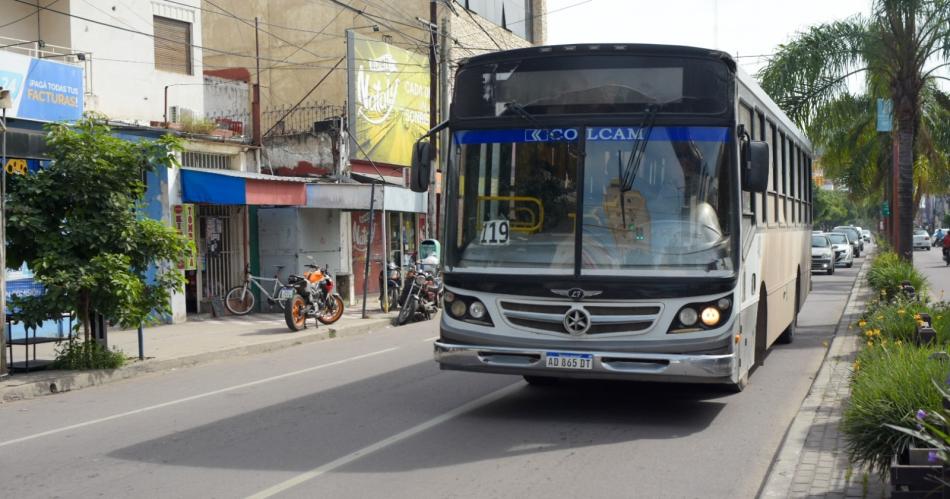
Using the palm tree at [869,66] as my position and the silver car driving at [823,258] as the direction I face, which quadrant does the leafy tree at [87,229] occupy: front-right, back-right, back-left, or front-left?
back-left

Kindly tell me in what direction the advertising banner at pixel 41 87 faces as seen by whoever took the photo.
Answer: facing the viewer and to the right of the viewer

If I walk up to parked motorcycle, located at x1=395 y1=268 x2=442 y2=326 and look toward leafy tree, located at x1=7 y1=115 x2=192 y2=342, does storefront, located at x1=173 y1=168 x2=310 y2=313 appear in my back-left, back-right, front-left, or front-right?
front-right

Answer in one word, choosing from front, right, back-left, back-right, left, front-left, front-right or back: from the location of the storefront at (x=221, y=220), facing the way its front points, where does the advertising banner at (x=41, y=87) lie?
right

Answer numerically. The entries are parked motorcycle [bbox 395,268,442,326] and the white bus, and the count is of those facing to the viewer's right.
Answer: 0

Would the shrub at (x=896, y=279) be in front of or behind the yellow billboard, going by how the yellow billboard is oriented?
in front

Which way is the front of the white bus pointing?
toward the camera

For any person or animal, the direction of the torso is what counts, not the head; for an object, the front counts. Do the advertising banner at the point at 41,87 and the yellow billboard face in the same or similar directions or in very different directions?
same or similar directions

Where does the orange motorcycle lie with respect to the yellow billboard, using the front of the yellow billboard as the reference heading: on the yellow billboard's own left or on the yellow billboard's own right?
on the yellow billboard's own right

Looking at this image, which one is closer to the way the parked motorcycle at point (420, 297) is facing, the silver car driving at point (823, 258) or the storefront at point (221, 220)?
the storefront

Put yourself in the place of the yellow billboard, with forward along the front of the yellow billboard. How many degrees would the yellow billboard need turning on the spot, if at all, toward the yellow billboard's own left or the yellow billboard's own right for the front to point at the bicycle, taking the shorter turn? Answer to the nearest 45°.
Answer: approximately 90° to the yellow billboard's own right

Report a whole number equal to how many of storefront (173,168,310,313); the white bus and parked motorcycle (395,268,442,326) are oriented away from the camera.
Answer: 0

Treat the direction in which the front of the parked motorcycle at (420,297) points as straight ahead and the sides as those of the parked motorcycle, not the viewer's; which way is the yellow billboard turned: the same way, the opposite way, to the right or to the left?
to the left

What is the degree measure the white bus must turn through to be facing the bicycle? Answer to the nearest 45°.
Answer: approximately 135° to its right

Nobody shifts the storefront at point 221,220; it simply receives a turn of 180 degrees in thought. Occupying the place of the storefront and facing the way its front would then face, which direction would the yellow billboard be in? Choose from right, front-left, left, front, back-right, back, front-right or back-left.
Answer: right
